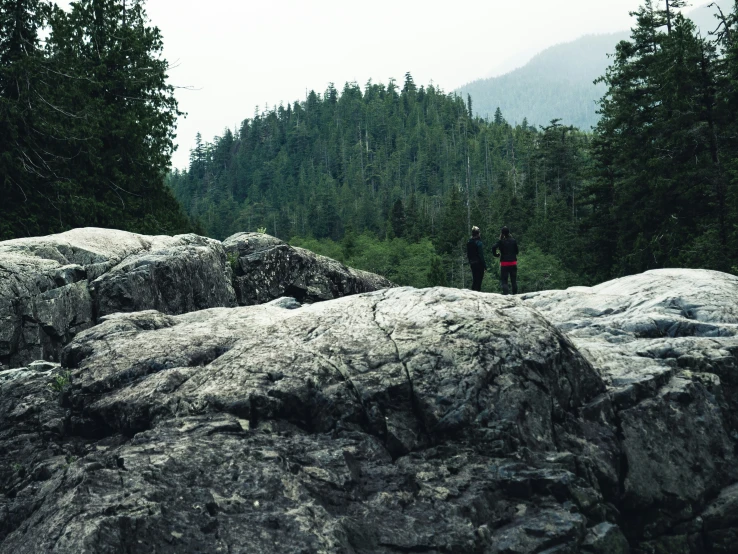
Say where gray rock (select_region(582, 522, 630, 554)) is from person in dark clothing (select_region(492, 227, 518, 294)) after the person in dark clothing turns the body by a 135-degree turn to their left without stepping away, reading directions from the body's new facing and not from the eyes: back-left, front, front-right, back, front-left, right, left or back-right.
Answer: front

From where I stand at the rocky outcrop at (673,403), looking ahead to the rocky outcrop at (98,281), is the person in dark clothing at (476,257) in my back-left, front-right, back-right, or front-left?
front-right

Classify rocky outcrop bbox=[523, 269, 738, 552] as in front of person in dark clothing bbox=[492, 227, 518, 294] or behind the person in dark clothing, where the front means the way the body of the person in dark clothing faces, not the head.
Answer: behind

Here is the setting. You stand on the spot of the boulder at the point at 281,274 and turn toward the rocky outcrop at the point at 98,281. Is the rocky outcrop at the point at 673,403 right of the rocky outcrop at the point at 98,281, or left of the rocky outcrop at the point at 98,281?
left

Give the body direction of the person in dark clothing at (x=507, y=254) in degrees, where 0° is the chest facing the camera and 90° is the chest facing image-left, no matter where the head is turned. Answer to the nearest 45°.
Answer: approximately 135°

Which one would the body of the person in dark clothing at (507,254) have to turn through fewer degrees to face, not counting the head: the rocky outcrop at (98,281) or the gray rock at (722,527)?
the rocky outcrop

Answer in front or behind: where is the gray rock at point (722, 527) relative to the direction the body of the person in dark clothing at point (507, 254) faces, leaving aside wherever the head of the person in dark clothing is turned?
behind

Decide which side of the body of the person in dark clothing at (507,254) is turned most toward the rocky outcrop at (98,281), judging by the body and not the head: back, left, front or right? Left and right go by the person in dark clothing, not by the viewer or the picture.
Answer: left

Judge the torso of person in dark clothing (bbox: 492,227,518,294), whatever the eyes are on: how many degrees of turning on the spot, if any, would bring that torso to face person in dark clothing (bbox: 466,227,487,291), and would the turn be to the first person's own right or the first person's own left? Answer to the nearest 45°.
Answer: approximately 90° to the first person's own left
